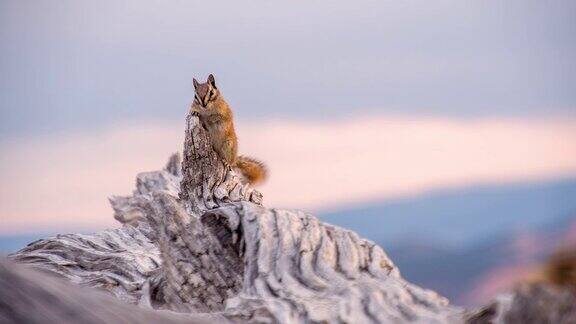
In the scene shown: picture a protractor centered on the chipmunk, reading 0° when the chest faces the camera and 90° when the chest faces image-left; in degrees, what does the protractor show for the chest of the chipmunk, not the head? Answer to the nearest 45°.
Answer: approximately 45°
